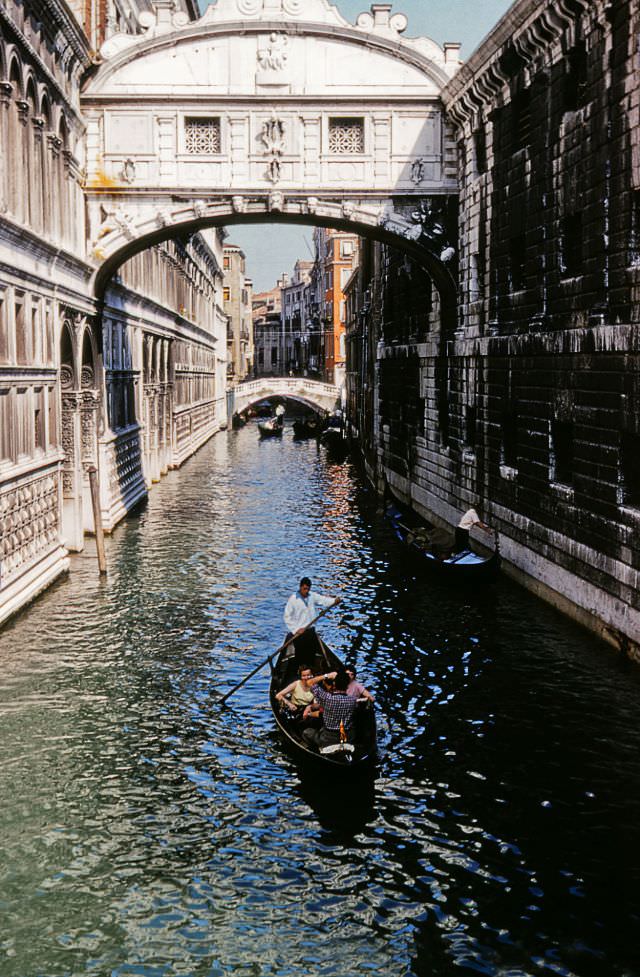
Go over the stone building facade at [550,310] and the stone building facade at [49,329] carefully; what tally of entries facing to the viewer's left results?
1

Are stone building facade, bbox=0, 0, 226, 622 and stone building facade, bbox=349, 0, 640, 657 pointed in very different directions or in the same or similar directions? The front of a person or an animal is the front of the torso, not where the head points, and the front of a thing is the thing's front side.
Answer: very different directions

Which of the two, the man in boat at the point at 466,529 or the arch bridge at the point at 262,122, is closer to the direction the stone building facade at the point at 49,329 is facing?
the man in boat

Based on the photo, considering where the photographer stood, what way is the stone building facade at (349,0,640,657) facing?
facing to the left of the viewer

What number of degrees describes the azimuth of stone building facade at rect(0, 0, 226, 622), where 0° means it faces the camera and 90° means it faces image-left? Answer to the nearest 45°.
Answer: approximately 270°

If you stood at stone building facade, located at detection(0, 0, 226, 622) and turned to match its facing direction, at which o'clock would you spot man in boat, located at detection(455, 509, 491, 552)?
The man in boat is roughly at 12 o'clock from the stone building facade.

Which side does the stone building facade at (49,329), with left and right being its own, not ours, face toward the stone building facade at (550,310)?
front

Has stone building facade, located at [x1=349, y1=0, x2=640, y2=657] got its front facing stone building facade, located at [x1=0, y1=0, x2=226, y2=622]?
yes

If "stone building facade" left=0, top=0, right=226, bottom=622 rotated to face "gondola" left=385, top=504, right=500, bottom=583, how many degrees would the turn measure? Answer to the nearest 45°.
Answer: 0° — it already faces it
